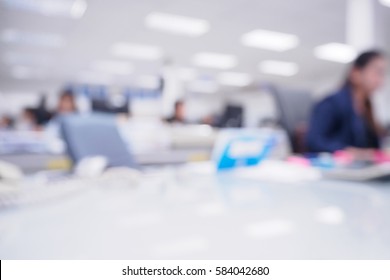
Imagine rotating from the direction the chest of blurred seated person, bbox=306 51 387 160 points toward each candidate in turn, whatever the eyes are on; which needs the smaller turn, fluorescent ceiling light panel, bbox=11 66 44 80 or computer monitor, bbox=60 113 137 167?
the computer monitor

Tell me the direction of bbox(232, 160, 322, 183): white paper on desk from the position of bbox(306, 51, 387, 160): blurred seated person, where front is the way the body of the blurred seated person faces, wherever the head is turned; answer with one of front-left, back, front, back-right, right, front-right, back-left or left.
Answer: front-right
